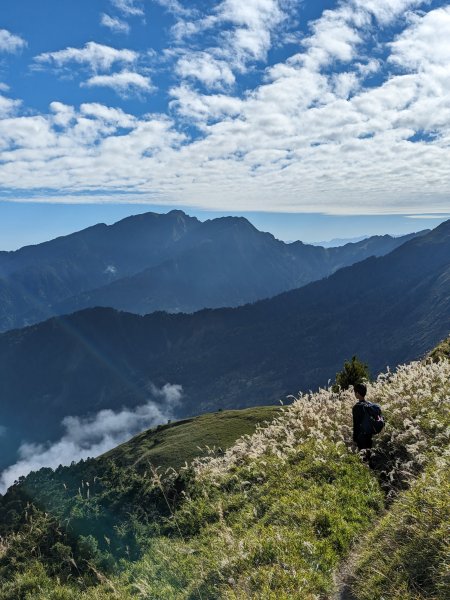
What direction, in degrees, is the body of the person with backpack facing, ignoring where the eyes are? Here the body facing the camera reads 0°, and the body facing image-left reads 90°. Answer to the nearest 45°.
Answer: approximately 135°
